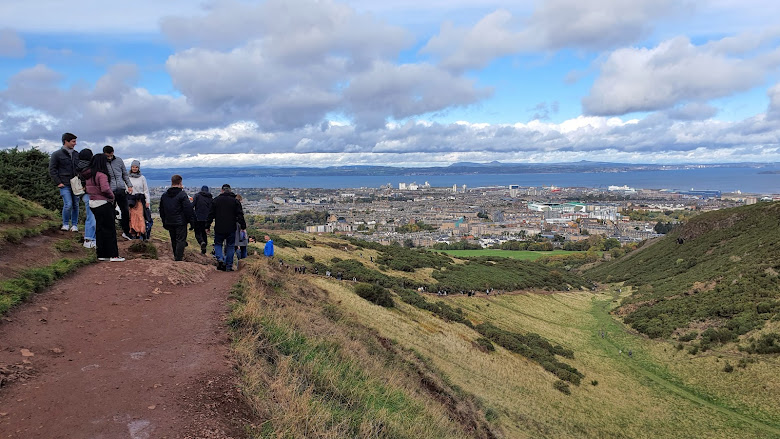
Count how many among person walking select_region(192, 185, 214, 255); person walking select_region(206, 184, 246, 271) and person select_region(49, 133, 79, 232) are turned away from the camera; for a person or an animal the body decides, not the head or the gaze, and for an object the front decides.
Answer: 2

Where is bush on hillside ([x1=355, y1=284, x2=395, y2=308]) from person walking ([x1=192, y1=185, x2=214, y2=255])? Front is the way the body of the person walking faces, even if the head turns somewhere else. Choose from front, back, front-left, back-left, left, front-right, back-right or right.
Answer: front-right

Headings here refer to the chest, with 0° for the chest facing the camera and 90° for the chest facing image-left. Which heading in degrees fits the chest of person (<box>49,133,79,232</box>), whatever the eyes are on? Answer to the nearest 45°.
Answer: approximately 315°

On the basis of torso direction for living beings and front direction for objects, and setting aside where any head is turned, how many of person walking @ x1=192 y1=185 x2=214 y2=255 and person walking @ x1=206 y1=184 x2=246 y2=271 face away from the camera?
2

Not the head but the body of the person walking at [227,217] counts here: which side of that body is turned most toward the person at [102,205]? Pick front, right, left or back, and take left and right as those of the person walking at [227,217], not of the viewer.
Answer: left

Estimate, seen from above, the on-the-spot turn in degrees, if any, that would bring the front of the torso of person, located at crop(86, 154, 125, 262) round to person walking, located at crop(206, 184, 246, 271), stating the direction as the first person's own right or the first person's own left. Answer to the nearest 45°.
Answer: approximately 45° to the first person's own right

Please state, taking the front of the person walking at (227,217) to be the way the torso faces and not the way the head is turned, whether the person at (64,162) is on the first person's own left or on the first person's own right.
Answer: on the first person's own left

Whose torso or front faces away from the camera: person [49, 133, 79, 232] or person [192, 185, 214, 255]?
person [192, 185, 214, 255]

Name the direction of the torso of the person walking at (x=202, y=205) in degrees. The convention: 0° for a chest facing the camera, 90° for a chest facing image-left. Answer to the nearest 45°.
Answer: approximately 180°

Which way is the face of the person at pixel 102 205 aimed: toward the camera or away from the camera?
away from the camera

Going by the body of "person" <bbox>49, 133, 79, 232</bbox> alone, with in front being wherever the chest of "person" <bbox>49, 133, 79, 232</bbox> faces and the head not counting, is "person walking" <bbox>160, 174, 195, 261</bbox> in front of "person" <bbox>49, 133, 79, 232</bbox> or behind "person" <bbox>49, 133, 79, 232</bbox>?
in front

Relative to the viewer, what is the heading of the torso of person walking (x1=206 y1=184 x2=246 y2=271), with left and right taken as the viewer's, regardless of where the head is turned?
facing away from the viewer

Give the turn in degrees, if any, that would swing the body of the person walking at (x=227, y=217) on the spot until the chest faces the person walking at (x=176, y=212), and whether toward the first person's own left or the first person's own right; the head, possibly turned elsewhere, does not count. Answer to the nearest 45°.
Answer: approximately 45° to the first person's own left
